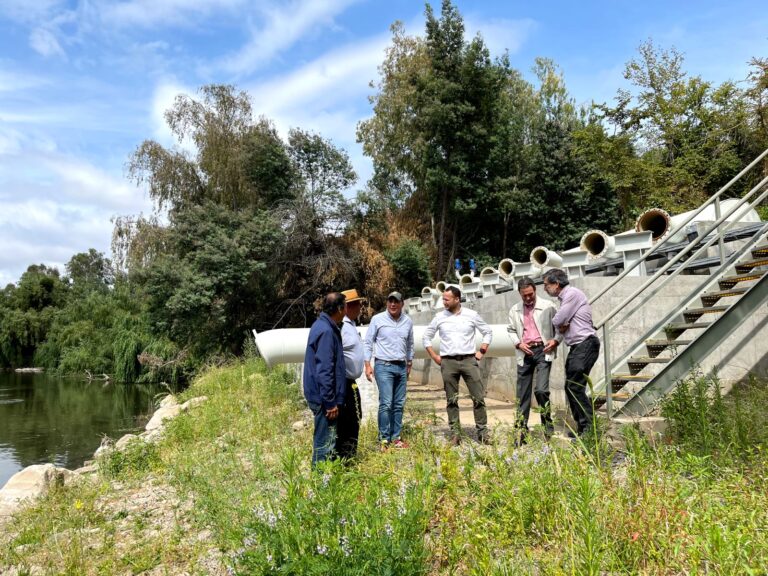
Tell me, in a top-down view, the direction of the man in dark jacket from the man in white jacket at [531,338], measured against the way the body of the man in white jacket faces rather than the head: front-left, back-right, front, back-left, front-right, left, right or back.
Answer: front-right

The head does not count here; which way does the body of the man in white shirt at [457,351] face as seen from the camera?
toward the camera

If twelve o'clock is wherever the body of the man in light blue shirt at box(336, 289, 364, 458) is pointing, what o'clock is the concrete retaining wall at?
The concrete retaining wall is roughly at 11 o'clock from the man in light blue shirt.

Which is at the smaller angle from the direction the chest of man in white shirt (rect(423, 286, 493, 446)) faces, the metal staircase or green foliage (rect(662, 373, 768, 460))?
the green foliage

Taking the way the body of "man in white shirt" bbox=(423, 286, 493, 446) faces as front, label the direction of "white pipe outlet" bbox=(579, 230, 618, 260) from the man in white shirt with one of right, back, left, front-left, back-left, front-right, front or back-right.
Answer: back-left

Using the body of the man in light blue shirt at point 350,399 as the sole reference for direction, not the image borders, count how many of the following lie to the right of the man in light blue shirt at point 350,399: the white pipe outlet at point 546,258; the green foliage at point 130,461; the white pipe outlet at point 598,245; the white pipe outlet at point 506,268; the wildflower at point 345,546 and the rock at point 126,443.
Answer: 1

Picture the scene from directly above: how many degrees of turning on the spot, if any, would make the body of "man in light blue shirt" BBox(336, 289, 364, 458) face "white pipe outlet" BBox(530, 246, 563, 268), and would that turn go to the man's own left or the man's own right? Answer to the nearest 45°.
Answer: approximately 45° to the man's own left

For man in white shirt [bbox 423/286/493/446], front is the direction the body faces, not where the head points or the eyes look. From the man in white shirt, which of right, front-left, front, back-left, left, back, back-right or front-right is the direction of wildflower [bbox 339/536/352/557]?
front

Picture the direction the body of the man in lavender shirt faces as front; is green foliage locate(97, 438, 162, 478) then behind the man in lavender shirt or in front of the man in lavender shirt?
in front

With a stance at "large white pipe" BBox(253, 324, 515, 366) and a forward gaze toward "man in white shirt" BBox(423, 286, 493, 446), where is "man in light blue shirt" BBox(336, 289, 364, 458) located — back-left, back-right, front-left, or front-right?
front-right

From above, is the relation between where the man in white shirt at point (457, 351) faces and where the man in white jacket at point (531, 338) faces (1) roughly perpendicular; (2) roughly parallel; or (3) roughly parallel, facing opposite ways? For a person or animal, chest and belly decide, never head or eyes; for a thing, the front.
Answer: roughly parallel

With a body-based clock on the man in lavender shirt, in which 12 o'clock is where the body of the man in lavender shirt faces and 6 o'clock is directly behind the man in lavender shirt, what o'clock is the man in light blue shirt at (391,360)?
The man in light blue shirt is roughly at 12 o'clock from the man in lavender shirt.

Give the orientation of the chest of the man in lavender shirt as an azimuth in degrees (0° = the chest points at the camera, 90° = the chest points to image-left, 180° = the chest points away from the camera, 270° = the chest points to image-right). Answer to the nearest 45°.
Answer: approximately 90°

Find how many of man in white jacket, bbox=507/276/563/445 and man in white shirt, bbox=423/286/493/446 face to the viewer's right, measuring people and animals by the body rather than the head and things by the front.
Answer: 0

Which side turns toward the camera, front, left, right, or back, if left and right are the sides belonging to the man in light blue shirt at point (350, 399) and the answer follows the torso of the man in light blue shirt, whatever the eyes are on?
right

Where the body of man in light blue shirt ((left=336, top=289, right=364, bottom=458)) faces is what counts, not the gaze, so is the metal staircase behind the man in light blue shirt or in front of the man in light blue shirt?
in front

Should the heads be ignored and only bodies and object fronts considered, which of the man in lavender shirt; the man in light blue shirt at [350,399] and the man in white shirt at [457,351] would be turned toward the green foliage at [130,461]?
the man in lavender shirt

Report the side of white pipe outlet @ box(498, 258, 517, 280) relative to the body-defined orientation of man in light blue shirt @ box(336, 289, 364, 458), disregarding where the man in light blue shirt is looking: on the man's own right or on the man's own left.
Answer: on the man's own left

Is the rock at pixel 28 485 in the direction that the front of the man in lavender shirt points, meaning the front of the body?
yes

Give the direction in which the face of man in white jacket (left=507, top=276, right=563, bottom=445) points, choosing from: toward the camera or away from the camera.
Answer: toward the camera

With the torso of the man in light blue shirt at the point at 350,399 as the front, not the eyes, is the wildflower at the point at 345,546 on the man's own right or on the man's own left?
on the man's own right
